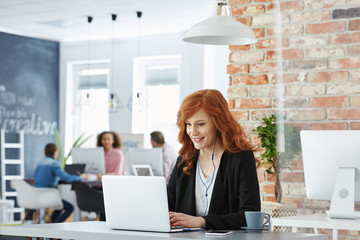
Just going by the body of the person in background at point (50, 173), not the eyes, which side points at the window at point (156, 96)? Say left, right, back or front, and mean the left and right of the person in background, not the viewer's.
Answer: front

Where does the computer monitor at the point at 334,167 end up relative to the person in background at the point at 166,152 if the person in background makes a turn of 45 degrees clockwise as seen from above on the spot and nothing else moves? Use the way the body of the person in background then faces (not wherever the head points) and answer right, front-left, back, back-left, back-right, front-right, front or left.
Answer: back-left

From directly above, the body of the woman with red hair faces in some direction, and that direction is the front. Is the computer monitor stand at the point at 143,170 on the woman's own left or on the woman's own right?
on the woman's own right

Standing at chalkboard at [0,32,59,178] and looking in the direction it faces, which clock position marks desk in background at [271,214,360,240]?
The desk in background is roughly at 1 o'clock from the chalkboard.

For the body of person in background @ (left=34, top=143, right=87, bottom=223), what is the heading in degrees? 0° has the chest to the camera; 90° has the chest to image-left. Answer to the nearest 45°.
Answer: approximately 225°

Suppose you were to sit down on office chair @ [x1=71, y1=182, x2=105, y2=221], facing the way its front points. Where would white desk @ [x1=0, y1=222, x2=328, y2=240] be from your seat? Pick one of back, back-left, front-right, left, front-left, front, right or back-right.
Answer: back-right

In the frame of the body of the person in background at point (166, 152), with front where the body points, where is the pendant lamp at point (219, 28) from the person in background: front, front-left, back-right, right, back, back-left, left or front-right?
left

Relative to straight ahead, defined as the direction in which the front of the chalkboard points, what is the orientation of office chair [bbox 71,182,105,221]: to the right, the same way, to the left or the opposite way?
to the left

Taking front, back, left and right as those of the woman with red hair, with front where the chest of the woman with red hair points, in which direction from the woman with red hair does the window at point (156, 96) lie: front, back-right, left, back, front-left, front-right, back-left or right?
back-right

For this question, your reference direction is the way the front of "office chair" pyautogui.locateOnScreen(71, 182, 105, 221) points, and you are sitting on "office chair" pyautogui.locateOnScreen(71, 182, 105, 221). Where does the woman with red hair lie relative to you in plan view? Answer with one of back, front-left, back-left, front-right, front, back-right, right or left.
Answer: back-right

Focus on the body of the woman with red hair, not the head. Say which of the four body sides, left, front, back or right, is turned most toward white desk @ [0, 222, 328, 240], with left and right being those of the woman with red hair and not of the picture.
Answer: front

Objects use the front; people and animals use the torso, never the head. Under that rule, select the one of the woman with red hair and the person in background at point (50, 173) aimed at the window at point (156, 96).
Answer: the person in background

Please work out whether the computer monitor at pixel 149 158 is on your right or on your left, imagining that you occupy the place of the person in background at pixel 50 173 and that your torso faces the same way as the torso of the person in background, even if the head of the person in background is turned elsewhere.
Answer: on your right

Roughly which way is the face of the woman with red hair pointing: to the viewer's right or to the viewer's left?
to the viewer's left
